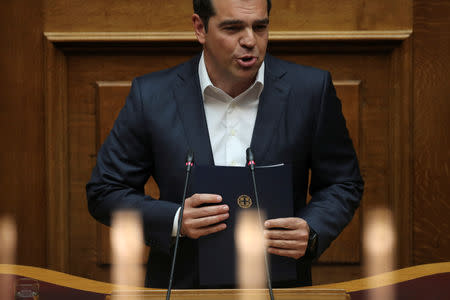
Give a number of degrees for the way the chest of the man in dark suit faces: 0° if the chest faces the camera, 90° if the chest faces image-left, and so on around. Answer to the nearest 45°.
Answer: approximately 0°
